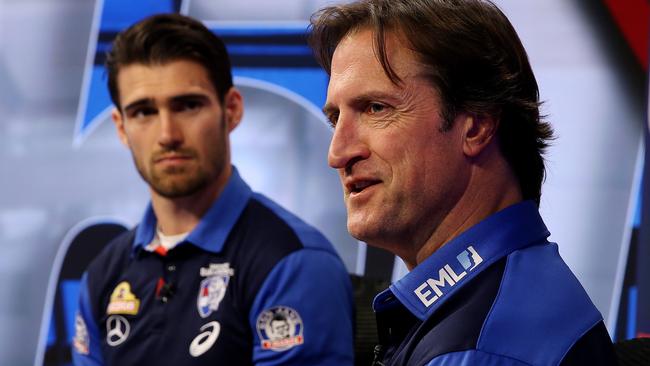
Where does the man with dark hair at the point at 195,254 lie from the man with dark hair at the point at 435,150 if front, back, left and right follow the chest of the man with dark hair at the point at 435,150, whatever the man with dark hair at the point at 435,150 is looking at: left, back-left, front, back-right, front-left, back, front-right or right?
front-right

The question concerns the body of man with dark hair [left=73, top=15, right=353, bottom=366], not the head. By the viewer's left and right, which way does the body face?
facing the viewer and to the left of the viewer

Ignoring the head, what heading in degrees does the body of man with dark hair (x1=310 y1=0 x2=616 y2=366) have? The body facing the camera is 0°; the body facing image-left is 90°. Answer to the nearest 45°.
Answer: approximately 90°

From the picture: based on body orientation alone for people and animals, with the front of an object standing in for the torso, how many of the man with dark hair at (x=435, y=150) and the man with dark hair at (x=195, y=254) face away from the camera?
0

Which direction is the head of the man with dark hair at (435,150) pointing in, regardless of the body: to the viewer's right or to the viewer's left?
to the viewer's left

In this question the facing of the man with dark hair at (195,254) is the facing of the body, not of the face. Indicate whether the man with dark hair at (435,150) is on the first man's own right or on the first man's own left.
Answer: on the first man's own left
